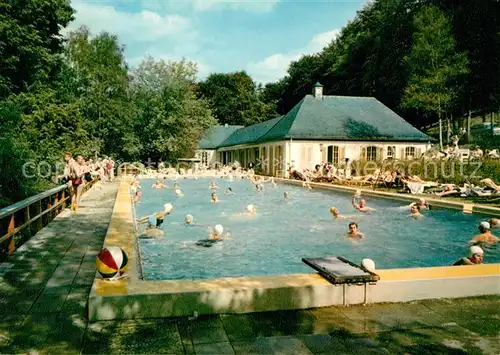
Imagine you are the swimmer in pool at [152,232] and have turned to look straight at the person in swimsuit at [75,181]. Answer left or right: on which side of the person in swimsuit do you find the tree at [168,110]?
right

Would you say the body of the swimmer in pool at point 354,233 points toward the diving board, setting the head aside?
yes

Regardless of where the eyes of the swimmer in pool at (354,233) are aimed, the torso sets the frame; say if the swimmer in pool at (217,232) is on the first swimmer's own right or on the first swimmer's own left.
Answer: on the first swimmer's own right

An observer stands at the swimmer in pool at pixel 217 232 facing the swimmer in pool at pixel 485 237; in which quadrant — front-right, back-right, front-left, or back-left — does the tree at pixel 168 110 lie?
back-left

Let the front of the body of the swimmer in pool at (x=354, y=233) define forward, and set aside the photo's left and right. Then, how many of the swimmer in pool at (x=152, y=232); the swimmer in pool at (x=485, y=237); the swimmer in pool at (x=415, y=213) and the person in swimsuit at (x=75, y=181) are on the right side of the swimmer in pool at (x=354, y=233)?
2

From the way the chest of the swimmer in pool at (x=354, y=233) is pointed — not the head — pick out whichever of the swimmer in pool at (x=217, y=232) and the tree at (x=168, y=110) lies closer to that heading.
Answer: the swimmer in pool

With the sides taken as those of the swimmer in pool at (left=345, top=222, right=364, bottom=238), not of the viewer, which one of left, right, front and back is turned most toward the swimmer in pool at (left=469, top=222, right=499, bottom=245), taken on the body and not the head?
left

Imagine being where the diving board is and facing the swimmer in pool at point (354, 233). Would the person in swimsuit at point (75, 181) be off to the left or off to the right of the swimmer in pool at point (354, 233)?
left

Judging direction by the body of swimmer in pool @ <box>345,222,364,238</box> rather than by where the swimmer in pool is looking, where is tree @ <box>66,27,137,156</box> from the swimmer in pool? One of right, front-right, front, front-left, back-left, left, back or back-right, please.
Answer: back-right

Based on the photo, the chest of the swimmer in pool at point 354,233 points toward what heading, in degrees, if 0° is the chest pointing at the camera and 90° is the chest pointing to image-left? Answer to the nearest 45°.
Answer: approximately 0°

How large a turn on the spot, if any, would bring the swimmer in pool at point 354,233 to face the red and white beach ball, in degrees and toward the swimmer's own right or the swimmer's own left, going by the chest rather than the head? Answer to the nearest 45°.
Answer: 0° — they already face it

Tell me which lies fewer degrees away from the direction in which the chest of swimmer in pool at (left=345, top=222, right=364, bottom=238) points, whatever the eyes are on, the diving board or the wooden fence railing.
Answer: the diving board

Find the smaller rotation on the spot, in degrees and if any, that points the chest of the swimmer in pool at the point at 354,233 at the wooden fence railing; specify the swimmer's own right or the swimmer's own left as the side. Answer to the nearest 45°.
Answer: approximately 45° to the swimmer's own right

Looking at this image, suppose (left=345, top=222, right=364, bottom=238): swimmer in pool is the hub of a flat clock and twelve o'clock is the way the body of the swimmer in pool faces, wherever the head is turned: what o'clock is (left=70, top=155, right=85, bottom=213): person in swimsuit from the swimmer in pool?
The person in swimsuit is roughly at 3 o'clock from the swimmer in pool.

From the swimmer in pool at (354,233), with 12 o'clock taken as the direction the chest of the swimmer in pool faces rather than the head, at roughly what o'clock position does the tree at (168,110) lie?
The tree is roughly at 5 o'clock from the swimmer in pool.
